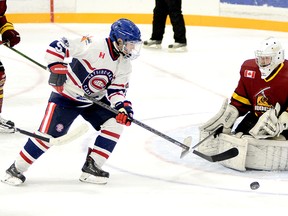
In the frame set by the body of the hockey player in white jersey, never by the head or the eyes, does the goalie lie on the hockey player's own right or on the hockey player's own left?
on the hockey player's own left

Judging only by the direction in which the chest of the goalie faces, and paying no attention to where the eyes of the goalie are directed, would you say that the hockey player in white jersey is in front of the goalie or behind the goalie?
in front

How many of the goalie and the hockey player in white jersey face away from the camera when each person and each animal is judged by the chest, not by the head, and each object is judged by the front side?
0

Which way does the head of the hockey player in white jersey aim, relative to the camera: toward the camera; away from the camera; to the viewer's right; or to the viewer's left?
to the viewer's right

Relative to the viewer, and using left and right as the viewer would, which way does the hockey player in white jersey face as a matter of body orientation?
facing the viewer and to the right of the viewer

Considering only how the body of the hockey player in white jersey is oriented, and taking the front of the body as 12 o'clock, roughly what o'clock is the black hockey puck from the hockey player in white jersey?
The black hockey puck is roughly at 11 o'clock from the hockey player in white jersey.

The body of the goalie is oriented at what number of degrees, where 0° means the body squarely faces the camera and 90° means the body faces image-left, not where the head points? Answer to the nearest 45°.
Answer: approximately 45°

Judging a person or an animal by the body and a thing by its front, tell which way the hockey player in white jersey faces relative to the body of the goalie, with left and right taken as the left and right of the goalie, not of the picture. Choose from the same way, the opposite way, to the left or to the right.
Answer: to the left
